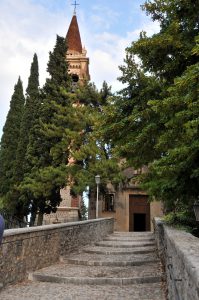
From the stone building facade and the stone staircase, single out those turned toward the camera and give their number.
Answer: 2

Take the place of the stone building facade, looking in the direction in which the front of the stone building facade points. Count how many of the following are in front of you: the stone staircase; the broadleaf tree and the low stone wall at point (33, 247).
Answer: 3

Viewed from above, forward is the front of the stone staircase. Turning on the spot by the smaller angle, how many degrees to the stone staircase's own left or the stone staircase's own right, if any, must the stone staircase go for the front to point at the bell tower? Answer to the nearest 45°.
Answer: approximately 180°

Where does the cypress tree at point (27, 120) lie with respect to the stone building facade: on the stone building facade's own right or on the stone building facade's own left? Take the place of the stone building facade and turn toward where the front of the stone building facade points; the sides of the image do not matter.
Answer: on the stone building facade's own right

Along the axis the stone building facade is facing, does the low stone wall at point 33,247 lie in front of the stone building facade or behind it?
in front

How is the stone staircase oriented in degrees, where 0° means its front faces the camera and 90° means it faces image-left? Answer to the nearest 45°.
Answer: approximately 0°

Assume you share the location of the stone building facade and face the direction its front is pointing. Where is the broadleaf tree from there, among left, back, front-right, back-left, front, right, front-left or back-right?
front

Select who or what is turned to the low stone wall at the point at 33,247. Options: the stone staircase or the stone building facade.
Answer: the stone building facade

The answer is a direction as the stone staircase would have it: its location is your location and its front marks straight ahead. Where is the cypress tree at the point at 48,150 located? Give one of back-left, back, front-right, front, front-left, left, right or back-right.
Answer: back

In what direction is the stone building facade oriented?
toward the camera

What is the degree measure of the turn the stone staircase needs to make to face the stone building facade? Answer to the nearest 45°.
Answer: approximately 180°

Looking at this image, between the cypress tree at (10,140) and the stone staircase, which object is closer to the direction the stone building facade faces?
the stone staircase
